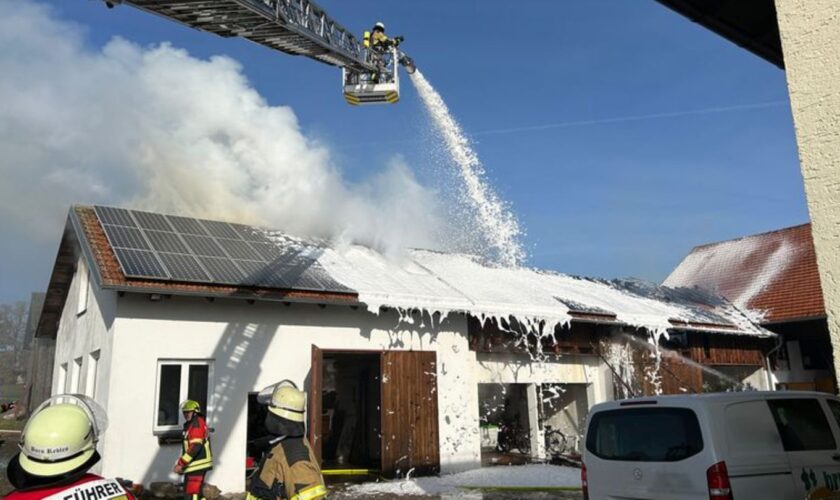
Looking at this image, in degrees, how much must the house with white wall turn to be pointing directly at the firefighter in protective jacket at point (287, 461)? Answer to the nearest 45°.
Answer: approximately 45° to its right

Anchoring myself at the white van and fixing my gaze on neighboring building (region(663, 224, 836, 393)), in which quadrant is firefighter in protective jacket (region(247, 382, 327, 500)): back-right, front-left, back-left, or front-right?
back-left

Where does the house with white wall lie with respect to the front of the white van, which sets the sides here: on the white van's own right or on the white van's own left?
on the white van's own left

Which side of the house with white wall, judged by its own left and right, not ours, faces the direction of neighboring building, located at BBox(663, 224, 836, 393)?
left

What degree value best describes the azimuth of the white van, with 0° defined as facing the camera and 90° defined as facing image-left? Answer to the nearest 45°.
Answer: approximately 225°

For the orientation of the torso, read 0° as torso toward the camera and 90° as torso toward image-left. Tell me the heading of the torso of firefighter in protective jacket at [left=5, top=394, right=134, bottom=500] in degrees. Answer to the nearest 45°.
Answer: approximately 225°

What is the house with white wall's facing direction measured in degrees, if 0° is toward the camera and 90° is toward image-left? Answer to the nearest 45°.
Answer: approximately 315°
